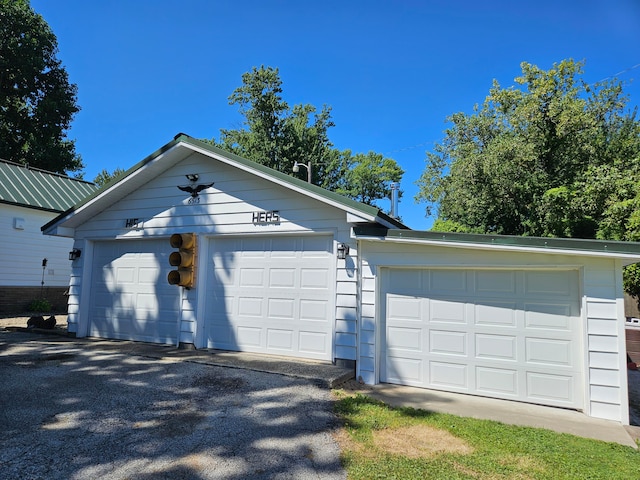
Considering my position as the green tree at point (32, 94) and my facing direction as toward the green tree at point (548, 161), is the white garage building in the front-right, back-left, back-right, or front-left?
front-right

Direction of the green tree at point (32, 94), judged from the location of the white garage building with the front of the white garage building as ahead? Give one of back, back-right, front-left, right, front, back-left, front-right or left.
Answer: right

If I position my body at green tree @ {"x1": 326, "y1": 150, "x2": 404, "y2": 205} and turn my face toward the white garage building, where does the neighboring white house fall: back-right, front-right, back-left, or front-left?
front-right

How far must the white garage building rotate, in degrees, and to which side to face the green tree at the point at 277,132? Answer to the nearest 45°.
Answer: approximately 135° to its right

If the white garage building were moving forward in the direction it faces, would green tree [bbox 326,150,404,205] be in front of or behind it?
behind

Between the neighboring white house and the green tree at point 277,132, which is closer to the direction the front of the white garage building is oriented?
the neighboring white house

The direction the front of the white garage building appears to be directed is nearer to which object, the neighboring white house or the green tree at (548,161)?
the neighboring white house

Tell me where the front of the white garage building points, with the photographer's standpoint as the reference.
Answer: facing the viewer and to the left of the viewer

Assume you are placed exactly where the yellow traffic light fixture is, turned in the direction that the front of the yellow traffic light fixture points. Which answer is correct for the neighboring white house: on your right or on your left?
on your right

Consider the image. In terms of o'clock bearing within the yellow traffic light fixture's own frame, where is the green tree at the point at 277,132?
The green tree is roughly at 5 o'clock from the yellow traffic light fixture.

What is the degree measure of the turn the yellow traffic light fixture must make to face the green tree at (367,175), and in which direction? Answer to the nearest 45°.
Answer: approximately 180°
